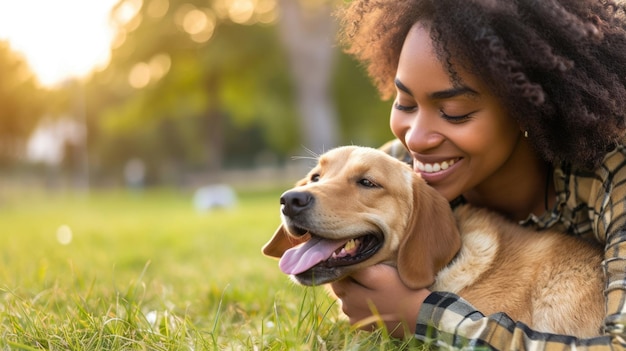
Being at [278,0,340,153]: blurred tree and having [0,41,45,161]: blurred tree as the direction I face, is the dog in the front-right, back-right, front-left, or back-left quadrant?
back-left

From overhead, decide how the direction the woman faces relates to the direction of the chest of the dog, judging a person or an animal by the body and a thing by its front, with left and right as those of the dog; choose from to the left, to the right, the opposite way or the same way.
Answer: the same way

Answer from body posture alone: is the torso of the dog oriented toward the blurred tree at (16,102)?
no

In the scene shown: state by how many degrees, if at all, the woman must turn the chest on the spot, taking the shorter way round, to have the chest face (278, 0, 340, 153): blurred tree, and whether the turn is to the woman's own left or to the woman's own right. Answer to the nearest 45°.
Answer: approximately 135° to the woman's own right

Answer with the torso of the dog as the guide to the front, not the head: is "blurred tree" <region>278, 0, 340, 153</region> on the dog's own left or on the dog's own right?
on the dog's own right

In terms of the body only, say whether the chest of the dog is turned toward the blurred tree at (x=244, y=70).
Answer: no

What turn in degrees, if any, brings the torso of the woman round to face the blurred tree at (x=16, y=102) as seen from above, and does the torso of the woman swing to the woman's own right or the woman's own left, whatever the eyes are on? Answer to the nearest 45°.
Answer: approximately 90° to the woman's own right

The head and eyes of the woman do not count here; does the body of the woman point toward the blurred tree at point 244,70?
no

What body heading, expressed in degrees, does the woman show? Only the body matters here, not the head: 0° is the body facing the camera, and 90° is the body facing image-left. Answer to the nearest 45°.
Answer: approximately 45°
